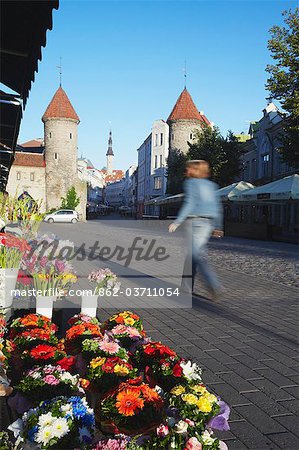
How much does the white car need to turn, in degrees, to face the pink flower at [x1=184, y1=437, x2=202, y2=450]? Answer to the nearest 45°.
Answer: approximately 90° to its left

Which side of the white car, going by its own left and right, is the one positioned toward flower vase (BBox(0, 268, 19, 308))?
left

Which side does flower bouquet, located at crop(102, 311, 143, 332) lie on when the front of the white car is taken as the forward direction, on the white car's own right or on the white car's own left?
on the white car's own left

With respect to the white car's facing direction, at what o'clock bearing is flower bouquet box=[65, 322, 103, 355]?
The flower bouquet is roughly at 9 o'clock from the white car.

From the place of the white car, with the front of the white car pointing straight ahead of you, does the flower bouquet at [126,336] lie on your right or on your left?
on your left

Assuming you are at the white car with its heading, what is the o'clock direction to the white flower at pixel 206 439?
The white flower is roughly at 9 o'clock from the white car.

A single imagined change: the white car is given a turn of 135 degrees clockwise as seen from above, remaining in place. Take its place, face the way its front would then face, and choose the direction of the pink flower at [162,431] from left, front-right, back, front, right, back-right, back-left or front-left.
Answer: back-right

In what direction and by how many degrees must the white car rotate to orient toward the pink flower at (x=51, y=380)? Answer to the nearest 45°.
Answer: approximately 90° to its left

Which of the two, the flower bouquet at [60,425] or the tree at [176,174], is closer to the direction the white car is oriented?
the flower bouquet

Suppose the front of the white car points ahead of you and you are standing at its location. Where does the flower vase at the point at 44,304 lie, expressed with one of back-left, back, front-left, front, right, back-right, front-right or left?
left

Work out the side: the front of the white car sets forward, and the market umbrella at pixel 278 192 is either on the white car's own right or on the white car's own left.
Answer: on the white car's own left

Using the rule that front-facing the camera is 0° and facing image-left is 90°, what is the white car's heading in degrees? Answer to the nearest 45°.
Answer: approximately 90°

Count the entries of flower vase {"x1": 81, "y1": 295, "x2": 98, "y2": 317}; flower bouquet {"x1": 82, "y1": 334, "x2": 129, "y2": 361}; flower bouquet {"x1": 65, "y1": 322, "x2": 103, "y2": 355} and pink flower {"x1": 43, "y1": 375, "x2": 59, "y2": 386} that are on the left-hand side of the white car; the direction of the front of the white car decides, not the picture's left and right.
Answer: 4
